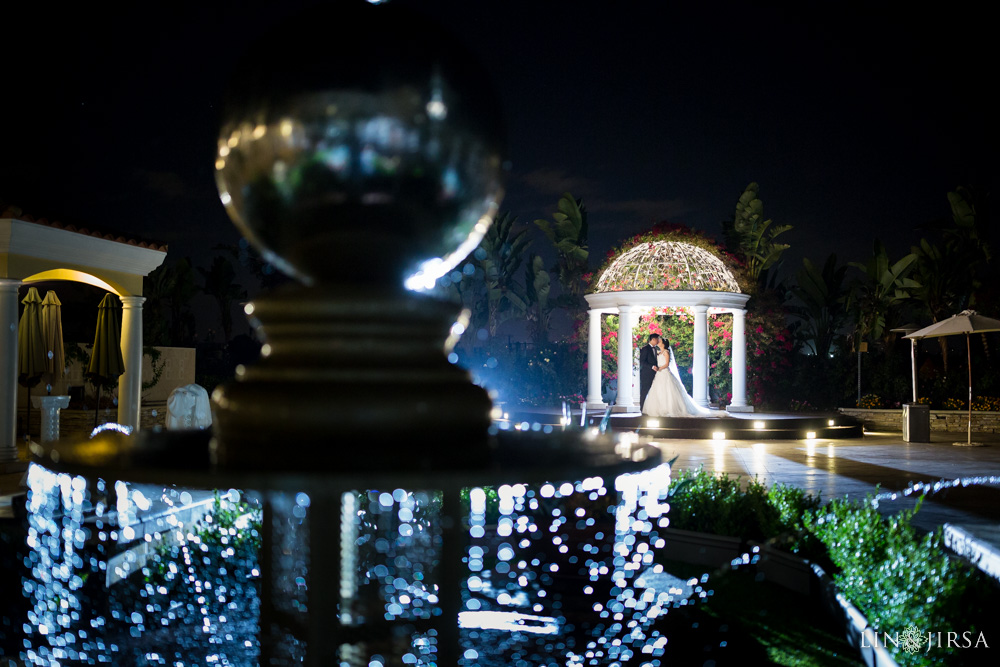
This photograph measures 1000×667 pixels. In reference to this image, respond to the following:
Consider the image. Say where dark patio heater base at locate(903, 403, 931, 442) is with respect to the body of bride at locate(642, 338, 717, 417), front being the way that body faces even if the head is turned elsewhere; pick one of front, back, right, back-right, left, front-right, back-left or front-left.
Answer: back

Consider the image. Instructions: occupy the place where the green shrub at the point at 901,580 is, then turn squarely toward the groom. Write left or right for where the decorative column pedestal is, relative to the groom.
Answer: left

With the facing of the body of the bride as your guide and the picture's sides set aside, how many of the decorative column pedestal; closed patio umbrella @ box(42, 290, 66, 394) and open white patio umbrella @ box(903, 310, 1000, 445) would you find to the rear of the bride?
1

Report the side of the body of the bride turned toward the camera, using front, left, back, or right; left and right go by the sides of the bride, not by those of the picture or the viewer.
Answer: left

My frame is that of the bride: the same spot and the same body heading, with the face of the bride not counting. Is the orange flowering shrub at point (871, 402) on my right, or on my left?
on my right

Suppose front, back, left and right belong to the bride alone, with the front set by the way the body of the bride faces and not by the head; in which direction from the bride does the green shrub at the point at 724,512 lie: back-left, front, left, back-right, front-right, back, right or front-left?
left

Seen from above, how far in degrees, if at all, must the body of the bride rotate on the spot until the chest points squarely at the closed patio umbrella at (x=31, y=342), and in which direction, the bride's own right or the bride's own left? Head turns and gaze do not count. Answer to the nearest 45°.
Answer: approximately 45° to the bride's own left

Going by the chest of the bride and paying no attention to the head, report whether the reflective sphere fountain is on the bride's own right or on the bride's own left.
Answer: on the bride's own left

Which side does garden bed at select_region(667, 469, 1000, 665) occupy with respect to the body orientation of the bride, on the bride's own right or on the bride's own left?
on the bride's own left

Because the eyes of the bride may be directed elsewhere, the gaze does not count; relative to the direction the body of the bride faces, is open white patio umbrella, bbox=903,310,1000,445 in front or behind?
behind

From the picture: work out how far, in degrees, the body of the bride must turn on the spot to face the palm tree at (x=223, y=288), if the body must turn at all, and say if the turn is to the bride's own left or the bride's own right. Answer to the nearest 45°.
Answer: approximately 45° to the bride's own right

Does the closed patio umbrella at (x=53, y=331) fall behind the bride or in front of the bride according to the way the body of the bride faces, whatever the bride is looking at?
in front

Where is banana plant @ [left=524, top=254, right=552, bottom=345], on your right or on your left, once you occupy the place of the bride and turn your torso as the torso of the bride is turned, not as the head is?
on your right

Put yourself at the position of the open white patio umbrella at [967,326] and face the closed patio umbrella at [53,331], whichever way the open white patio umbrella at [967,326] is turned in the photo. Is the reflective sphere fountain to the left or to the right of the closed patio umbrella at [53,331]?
left

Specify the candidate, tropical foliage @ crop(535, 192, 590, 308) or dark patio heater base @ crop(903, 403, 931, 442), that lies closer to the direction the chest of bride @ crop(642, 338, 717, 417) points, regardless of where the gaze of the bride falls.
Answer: the tropical foliage
